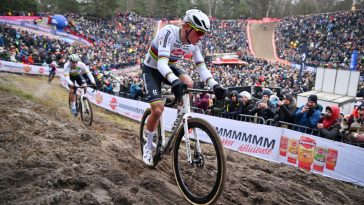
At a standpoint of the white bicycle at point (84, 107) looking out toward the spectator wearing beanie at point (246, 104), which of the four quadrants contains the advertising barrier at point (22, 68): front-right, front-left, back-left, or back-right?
back-left

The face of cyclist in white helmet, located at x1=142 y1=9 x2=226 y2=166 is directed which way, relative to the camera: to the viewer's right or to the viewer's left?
to the viewer's right

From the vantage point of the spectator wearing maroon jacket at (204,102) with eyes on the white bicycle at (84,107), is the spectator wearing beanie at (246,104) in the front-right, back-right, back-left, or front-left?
back-left

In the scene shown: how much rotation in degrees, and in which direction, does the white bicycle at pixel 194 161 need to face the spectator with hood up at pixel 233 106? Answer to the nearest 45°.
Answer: approximately 135° to its left

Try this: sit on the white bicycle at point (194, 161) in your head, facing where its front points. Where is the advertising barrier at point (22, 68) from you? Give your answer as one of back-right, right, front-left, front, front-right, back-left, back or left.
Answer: back

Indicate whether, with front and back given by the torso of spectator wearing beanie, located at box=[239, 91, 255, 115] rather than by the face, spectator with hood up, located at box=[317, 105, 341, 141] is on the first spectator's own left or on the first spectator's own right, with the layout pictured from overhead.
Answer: on the first spectator's own left
